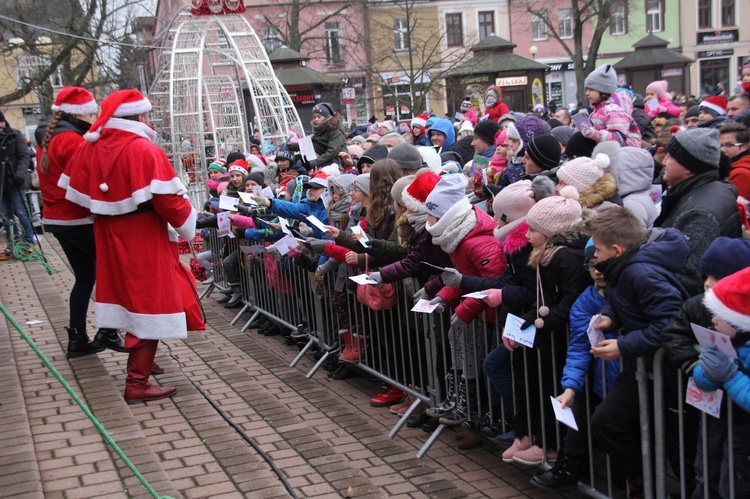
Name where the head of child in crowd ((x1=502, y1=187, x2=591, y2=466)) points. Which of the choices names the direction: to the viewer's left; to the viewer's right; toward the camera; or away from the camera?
to the viewer's left

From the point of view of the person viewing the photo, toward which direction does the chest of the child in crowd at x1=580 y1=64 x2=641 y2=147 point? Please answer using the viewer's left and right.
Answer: facing to the left of the viewer

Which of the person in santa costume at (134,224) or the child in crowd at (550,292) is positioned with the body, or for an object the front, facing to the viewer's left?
the child in crowd

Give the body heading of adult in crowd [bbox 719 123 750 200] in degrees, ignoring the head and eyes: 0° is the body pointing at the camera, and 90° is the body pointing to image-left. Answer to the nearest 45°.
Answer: approximately 45°

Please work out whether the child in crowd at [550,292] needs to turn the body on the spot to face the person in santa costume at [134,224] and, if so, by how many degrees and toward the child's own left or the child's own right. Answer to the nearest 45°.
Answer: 0° — they already face them

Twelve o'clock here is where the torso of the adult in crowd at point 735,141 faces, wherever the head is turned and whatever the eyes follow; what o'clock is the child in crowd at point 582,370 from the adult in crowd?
The child in crowd is roughly at 11 o'clock from the adult in crowd.

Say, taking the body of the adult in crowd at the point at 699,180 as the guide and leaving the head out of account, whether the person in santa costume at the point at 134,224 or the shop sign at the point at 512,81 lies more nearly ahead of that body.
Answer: the person in santa costume

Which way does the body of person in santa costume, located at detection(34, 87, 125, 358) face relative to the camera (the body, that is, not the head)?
to the viewer's right

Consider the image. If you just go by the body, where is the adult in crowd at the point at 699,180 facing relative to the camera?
to the viewer's left

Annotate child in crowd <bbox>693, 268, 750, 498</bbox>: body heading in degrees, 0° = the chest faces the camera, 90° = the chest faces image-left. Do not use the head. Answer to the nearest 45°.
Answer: approximately 90°

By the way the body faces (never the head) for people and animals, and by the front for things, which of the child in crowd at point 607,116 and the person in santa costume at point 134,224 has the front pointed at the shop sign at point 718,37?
the person in santa costume

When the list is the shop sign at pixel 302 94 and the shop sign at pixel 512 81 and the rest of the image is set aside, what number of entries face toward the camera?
2

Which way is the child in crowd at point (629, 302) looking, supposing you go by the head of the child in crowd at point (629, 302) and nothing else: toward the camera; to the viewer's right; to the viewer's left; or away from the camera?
to the viewer's left

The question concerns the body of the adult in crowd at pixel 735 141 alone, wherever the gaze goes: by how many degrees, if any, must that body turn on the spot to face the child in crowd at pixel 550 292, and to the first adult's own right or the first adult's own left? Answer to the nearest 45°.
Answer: approximately 45° to the first adult's own left
